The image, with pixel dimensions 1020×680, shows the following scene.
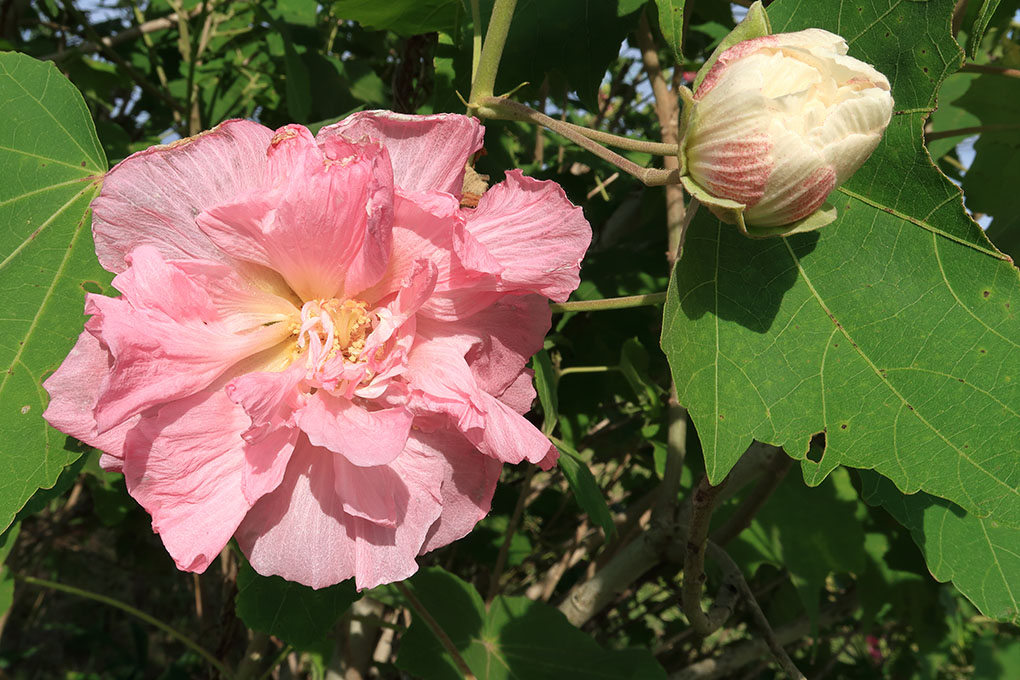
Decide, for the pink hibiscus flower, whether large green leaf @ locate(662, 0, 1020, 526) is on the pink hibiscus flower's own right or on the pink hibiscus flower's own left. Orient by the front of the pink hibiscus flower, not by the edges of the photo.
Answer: on the pink hibiscus flower's own left

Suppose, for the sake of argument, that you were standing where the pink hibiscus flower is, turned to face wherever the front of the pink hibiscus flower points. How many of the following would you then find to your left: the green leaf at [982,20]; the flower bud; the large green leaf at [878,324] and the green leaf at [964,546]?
4

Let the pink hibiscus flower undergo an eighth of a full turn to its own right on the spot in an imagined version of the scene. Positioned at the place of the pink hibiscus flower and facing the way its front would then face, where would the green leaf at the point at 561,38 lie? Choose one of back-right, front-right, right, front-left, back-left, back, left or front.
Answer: back

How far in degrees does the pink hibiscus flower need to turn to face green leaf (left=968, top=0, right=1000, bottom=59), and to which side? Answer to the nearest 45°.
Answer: approximately 90° to its left

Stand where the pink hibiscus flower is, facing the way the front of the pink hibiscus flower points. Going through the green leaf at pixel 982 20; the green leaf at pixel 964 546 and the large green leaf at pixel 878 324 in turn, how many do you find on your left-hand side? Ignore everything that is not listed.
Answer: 3

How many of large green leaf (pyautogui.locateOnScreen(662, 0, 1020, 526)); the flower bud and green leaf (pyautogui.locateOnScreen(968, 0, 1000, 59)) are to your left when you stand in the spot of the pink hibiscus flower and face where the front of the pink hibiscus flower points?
3

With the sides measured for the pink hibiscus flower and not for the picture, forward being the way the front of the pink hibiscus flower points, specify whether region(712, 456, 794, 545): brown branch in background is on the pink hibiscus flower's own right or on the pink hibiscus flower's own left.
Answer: on the pink hibiscus flower's own left

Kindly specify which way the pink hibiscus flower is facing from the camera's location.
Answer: facing the viewer
